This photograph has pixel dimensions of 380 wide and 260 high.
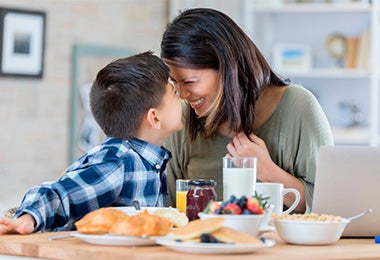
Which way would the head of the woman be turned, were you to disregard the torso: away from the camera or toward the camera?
toward the camera

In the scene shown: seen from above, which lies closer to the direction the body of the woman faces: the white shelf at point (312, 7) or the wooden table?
the wooden table

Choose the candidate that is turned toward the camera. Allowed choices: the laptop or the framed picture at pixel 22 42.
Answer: the framed picture

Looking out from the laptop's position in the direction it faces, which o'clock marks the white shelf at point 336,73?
The white shelf is roughly at 12 o'clock from the laptop.

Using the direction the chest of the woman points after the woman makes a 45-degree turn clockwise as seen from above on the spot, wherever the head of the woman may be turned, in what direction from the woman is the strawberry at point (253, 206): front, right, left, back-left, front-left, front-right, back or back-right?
left

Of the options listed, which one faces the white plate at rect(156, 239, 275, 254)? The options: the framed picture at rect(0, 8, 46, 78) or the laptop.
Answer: the framed picture

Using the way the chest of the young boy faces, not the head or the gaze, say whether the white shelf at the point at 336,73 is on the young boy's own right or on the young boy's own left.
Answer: on the young boy's own left

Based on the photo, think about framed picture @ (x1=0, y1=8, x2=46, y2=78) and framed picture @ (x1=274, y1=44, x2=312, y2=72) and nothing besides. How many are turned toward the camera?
2

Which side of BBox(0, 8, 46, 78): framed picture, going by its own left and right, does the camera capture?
front

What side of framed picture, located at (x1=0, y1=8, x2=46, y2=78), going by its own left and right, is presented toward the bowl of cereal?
front

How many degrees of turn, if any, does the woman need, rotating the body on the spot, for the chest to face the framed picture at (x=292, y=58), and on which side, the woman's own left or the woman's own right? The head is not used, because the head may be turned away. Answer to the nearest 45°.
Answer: approximately 135° to the woman's own right

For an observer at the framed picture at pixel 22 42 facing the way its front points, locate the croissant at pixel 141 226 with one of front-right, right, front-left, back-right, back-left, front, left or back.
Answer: front

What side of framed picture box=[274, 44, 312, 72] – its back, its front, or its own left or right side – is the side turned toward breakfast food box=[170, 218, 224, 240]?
front

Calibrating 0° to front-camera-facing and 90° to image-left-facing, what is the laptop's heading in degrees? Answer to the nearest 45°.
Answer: approximately 180°

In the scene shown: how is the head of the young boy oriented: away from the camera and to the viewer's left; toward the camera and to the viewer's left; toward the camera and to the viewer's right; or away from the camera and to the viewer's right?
away from the camera and to the viewer's right

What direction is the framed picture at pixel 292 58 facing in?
toward the camera
